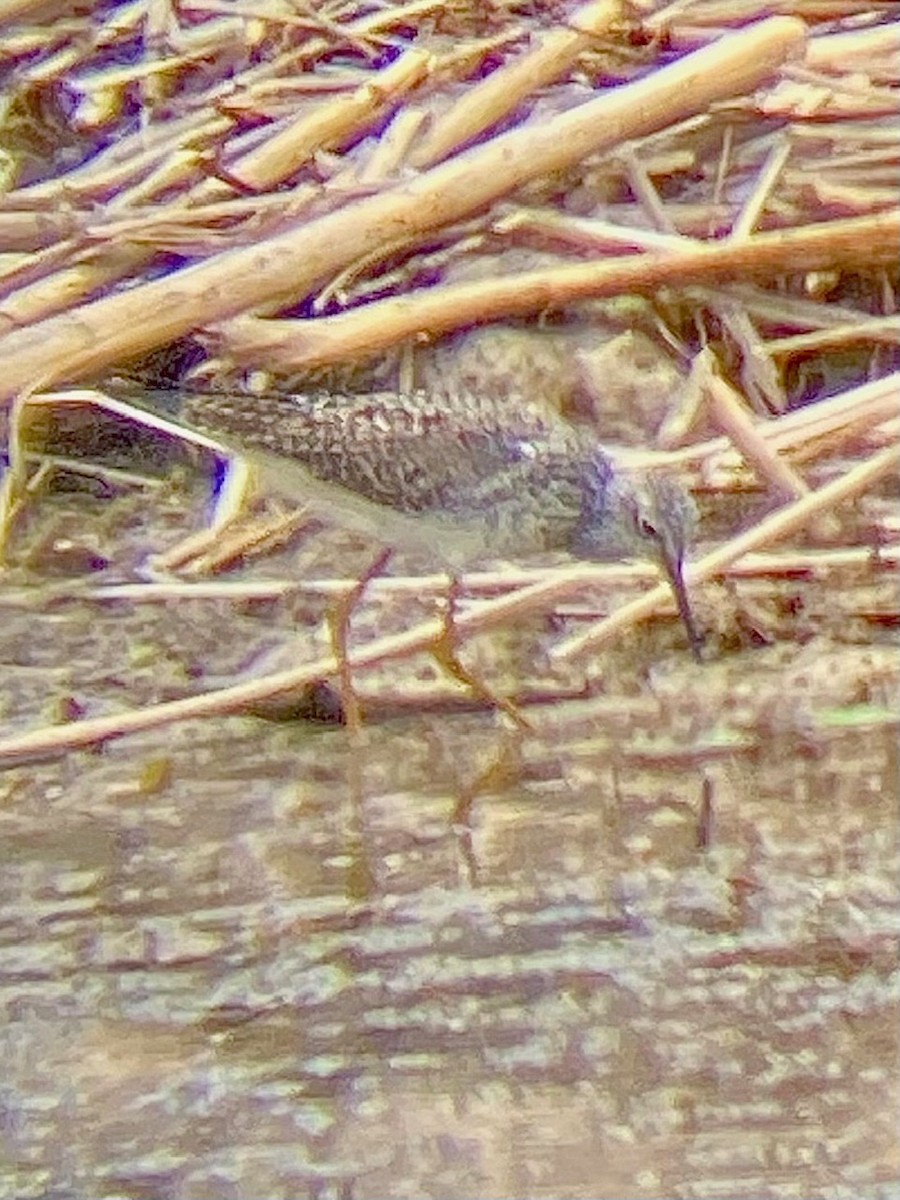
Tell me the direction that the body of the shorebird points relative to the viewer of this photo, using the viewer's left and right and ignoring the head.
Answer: facing to the right of the viewer
